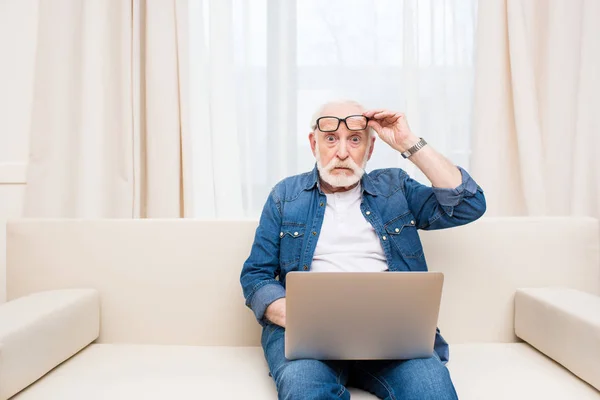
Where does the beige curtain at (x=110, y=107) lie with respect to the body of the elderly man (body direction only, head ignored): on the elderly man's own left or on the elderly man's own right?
on the elderly man's own right

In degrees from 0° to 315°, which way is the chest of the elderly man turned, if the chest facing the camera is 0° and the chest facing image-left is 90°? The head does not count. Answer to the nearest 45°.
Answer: approximately 0°

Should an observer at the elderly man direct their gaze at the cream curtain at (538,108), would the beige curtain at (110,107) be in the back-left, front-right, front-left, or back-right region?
back-left

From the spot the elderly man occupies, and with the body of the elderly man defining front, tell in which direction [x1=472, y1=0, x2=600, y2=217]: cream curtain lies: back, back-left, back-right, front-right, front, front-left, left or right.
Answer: back-left
